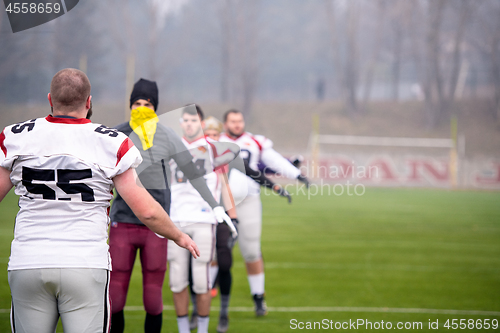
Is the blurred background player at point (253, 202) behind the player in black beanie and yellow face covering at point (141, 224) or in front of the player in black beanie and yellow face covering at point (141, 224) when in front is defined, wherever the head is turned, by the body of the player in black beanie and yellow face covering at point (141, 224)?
behind

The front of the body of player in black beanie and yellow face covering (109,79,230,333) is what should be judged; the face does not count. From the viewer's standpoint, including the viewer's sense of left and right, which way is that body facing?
facing the viewer

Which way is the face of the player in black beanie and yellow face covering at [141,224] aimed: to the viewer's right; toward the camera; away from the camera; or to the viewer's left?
toward the camera

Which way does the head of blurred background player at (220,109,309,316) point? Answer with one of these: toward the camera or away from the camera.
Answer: toward the camera

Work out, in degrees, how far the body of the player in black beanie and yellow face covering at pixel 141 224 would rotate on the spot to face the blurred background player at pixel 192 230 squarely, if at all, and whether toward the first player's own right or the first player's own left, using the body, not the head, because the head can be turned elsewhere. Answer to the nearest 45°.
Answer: approximately 135° to the first player's own left
